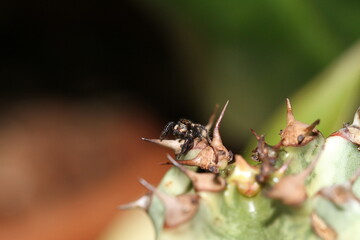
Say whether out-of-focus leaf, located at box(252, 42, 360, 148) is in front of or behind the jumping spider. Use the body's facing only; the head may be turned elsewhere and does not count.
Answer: behind

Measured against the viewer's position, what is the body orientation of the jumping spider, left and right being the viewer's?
facing the viewer and to the left of the viewer
